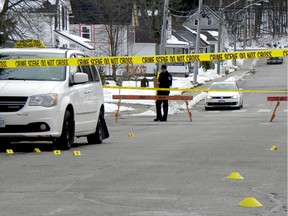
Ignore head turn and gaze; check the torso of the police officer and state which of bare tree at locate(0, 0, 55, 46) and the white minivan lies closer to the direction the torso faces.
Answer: the white minivan

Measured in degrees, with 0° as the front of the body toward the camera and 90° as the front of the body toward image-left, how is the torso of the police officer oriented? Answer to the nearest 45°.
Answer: approximately 45°

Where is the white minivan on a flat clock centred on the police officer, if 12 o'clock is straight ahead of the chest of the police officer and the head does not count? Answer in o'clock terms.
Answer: The white minivan is roughly at 11 o'clock from the police officer.

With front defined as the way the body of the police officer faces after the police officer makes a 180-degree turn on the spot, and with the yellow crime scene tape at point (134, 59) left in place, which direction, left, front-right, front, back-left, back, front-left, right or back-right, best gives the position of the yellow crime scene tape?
back-right
